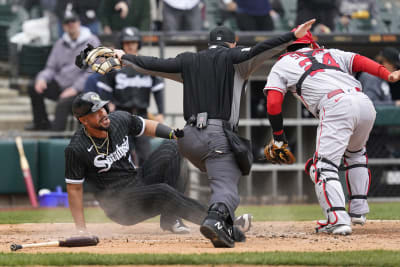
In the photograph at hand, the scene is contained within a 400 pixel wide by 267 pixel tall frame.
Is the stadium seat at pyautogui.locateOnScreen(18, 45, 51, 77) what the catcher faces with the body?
yes

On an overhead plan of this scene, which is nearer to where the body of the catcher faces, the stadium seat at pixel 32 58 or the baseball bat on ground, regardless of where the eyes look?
the stadium seat

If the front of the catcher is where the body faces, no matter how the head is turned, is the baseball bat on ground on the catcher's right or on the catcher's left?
on the catcher's left

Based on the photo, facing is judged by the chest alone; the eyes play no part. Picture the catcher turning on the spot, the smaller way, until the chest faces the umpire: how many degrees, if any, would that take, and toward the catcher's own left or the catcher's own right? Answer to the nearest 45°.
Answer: approximately 90° to the catcher's own left

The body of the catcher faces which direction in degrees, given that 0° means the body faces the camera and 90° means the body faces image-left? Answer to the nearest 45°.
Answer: approximately 135°

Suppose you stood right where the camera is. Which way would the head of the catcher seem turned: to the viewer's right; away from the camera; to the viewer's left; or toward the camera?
away from the camera
